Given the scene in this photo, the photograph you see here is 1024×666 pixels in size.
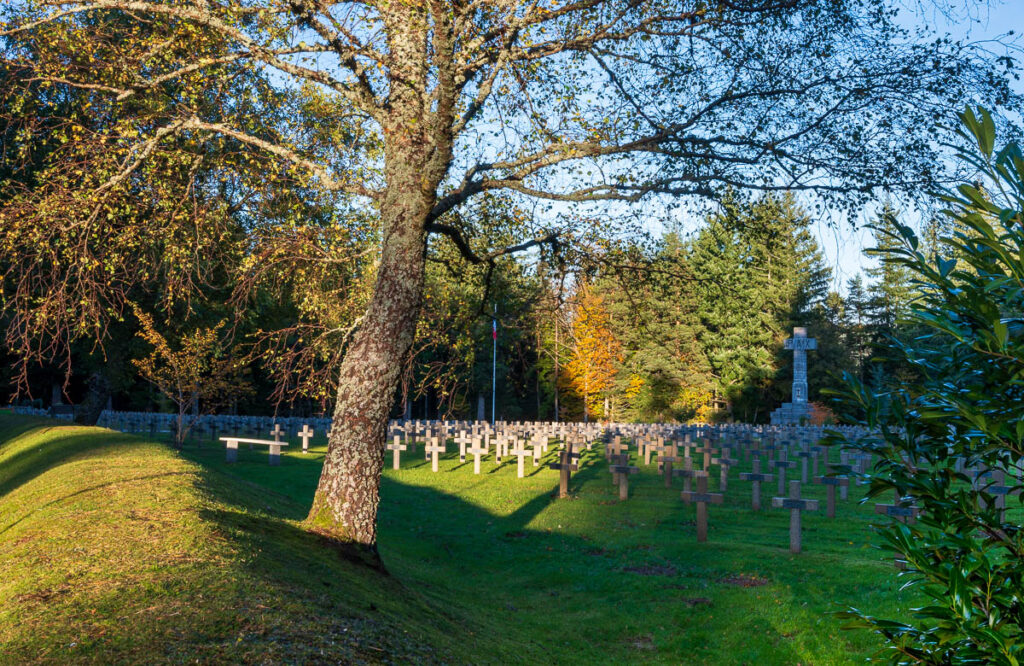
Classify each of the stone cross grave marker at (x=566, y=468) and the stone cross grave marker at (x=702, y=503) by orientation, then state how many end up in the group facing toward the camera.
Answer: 2

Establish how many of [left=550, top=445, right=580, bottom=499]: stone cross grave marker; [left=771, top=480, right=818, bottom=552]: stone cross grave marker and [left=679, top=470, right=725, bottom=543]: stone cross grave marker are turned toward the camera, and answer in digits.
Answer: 3

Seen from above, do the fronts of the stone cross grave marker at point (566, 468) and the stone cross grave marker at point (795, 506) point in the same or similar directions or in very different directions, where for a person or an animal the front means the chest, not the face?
same or similar directions

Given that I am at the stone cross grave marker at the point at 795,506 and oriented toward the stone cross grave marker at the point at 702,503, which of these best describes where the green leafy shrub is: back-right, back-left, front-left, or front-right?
back-left

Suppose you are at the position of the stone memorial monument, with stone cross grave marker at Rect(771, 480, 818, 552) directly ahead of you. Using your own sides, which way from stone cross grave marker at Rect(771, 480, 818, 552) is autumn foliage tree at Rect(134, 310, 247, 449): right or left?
right

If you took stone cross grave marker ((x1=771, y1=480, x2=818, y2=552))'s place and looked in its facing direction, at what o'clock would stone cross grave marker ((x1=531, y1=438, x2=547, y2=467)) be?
stone cross grave marker ((x1=531, y1=438, x2=547, y2=467)) is roughly at 5 o'clock from stone cross grave marker ((x1=771, y1=480, x2=818, y2=552)).

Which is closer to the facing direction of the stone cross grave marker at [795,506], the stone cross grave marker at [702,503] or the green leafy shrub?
the green leafy shrub

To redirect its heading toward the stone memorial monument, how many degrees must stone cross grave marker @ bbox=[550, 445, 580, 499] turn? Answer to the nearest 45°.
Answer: approximately 135° to its left

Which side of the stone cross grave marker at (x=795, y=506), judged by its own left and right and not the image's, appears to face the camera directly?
front

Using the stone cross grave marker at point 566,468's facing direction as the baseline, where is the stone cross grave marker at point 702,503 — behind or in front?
in front

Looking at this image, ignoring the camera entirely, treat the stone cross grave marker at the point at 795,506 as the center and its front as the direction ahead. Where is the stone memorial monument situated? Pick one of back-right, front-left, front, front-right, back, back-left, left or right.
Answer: back

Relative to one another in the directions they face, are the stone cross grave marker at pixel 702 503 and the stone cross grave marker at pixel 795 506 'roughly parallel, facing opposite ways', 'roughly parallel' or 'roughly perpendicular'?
roughly parallel

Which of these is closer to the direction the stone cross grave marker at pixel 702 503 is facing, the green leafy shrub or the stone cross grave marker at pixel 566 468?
the green leafy shrub
